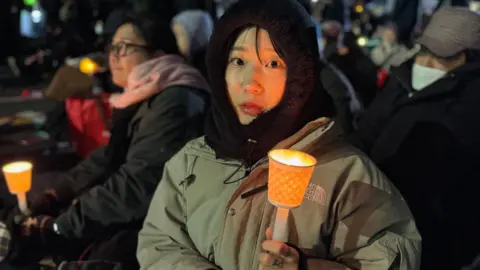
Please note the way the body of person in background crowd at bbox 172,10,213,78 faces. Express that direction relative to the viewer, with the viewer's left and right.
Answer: facing to the left of the viewer

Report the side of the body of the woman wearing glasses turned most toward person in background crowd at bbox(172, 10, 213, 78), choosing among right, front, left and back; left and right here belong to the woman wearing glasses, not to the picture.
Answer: right

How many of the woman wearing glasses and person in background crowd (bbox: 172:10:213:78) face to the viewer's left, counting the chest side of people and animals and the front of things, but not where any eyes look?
2

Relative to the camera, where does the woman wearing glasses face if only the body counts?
to the viewer's left

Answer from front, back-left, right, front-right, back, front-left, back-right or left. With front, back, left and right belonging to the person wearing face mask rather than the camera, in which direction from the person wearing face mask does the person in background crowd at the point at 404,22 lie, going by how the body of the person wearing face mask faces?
back-right

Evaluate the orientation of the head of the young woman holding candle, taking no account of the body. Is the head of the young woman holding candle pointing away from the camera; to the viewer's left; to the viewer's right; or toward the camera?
toward the camera

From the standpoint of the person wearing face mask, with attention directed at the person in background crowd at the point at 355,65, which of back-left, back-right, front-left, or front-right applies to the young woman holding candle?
back-left

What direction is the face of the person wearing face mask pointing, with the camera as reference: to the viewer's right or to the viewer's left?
to the viewer's left

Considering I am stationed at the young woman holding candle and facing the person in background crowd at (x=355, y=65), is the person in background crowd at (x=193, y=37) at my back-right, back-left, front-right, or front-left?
front-left

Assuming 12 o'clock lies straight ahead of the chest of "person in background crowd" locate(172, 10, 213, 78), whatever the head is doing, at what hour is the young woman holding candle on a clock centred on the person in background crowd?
The young woman holding candle is roughly at 9 o'clock from the person in background crowd.
